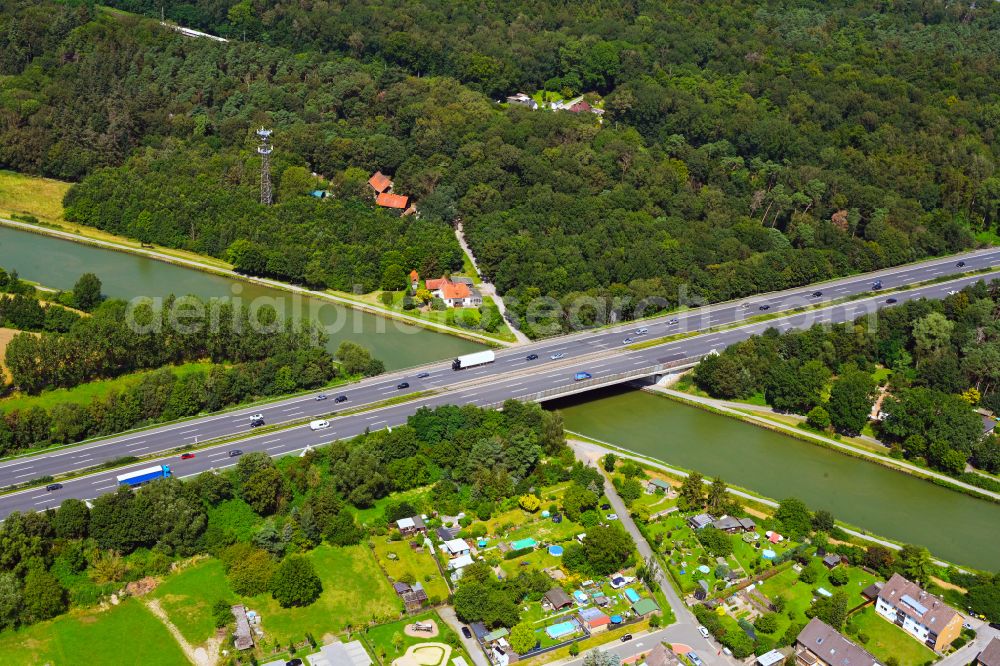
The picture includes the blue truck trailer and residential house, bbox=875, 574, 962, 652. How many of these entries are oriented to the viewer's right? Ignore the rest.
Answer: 1

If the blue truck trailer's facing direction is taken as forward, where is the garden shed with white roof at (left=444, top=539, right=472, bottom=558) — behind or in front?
in front

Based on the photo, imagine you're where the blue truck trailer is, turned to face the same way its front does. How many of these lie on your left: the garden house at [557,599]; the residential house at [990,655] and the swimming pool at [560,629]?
0

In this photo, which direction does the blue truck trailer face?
to the viewer's right

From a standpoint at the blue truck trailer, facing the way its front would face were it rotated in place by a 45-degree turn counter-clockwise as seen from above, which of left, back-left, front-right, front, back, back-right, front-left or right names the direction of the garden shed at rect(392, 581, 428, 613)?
right

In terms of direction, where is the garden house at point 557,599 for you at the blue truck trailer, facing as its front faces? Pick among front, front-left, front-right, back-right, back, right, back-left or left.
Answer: front-right

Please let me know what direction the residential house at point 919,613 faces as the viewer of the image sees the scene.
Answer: facing the viewer and to the left of the viewer

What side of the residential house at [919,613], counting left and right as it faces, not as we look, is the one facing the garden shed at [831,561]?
right

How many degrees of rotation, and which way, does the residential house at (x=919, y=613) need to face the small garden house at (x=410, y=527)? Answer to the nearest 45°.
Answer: approximately 45° to its right

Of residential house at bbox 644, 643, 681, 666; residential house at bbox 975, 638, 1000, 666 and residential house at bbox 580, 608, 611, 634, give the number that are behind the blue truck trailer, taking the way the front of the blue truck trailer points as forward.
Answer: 0

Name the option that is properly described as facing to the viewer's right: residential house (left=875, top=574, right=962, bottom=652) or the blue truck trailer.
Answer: the blue truck trailer

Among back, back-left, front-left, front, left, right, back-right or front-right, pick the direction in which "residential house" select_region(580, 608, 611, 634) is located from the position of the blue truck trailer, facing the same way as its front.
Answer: front-right

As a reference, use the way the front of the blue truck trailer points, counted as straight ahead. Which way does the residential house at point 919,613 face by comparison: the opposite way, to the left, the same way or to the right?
the opposite way

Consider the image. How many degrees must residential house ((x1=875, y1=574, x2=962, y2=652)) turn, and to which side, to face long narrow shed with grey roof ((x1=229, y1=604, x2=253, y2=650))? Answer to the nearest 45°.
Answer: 0° — it already faces it

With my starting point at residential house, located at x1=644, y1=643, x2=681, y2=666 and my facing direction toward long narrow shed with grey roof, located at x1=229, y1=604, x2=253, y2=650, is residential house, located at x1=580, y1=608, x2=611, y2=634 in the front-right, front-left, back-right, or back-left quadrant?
front-right

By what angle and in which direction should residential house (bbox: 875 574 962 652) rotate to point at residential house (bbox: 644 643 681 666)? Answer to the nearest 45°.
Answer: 0° — it already faces it
